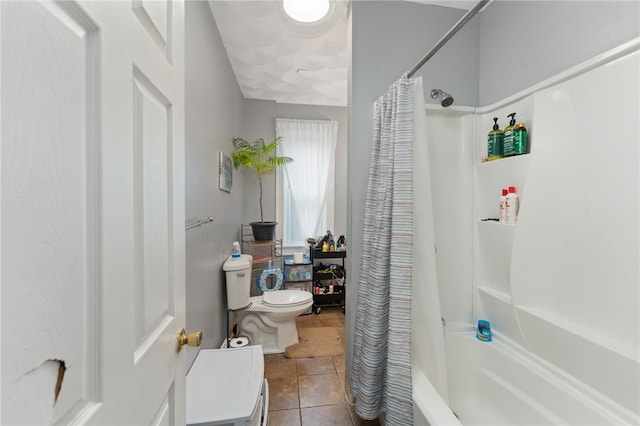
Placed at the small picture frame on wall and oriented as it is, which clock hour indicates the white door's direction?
The white door is roughly at 3 o'clock from the small picture frame on wall.

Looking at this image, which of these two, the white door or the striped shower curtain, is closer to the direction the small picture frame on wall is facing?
the striped shower curtain

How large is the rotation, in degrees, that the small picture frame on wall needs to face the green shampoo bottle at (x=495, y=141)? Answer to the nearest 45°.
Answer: approximately 45° to its right

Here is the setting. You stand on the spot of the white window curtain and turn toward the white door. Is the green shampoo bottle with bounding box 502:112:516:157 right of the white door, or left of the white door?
left

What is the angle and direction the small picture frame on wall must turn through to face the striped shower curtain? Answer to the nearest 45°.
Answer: approximately 45° to its right

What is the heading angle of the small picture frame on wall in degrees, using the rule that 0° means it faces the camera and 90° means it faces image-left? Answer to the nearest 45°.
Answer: approximately 270°

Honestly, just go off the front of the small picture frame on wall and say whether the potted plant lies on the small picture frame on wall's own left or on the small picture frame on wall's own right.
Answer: on the small picture frame on wall's own left

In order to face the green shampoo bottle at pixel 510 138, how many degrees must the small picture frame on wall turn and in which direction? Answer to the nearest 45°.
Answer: approximately 45° to its right
